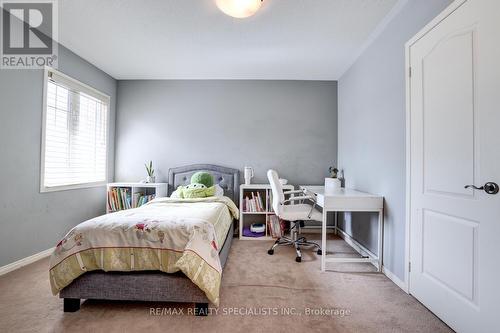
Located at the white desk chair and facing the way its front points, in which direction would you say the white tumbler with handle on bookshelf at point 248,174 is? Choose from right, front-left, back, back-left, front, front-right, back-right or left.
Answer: back-left

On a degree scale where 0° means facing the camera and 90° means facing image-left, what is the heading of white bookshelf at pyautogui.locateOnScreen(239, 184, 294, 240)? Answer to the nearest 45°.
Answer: approximately 0°

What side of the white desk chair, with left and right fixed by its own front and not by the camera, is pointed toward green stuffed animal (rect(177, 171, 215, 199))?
back

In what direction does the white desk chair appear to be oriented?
to the viewer's right

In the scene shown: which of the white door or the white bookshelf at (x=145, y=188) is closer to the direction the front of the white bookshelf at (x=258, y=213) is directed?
the white door

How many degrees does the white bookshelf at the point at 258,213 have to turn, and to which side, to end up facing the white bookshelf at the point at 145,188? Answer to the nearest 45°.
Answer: approximately 90° to its right

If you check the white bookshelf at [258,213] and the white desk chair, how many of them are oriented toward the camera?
1

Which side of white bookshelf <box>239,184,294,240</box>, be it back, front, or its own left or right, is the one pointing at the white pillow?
right

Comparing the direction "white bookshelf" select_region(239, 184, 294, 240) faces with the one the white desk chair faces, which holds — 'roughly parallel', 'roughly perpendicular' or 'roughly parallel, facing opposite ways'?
roughly perpendicular
